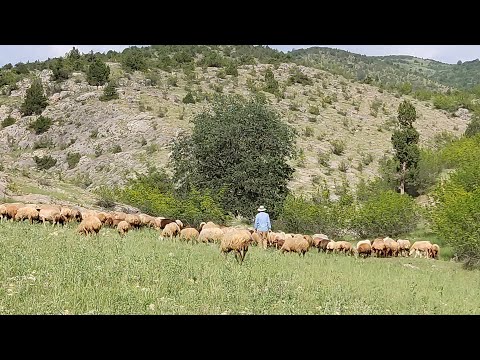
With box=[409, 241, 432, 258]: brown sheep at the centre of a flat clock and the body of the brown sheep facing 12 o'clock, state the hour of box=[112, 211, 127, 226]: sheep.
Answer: The sheep is roughly at 11 o'clock from the brown sheep.

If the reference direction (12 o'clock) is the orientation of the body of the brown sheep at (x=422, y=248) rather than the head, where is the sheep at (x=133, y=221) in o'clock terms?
The sheep is roughly at 11 o'clock from the brown sheep.

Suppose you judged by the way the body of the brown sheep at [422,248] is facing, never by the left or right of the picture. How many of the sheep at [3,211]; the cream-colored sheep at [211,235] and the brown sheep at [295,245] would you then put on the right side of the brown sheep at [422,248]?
0

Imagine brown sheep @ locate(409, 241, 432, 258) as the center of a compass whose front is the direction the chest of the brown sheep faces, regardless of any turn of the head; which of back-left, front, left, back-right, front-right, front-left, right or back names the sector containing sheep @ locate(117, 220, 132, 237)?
front-left

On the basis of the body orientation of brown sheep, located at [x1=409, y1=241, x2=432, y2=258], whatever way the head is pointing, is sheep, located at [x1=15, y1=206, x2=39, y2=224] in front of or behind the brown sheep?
in front

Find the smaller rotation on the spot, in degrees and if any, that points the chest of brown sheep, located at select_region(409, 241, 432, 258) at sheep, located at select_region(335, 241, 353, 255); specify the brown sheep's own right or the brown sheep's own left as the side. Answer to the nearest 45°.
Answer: approximately 45° to the brown sheep's own left

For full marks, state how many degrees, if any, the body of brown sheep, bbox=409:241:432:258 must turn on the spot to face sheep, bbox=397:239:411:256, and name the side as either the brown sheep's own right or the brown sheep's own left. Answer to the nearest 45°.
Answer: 0° — it already faces it

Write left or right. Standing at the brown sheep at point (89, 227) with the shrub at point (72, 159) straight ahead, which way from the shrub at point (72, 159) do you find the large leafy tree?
right

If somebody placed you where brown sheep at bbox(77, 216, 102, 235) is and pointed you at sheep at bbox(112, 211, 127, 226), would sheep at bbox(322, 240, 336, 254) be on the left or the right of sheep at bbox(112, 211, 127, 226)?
right

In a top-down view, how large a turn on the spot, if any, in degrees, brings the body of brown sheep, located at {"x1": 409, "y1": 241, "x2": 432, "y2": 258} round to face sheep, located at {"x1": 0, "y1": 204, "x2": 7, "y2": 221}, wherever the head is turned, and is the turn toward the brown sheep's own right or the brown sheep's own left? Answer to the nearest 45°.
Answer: approximately 45° to the brown sheep's own left

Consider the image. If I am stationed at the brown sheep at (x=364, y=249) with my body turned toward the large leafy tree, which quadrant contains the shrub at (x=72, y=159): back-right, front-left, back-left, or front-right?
front-left

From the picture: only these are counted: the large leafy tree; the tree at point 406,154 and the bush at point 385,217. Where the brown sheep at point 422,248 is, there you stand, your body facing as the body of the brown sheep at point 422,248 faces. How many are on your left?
0

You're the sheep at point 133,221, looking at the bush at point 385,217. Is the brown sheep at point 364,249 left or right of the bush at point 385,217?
right

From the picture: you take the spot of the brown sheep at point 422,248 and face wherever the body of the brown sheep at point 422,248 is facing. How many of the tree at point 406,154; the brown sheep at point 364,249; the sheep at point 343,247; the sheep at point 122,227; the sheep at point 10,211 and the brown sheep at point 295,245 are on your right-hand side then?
1

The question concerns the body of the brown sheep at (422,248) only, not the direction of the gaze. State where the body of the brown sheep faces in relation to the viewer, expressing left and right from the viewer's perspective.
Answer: facing to the left of the viewer

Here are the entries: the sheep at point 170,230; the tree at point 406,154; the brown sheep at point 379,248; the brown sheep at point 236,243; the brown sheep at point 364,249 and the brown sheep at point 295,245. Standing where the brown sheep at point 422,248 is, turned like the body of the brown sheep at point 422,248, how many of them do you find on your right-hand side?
1

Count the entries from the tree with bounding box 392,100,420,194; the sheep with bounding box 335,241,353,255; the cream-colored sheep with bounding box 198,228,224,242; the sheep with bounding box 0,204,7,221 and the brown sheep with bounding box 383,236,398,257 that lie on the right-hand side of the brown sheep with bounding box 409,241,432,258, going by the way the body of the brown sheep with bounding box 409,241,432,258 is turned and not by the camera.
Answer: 1

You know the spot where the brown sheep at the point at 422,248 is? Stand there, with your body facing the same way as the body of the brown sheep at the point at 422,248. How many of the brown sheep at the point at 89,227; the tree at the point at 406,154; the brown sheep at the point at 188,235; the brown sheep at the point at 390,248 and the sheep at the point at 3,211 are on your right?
1

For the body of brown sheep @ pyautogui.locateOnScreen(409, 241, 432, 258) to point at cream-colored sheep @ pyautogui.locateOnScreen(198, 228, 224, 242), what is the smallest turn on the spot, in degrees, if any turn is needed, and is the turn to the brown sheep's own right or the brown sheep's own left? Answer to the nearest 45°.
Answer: approximately 45° to the brown sheep's own left

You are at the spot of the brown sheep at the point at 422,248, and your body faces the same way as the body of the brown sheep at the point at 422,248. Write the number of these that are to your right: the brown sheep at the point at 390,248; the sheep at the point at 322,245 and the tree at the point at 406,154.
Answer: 1
